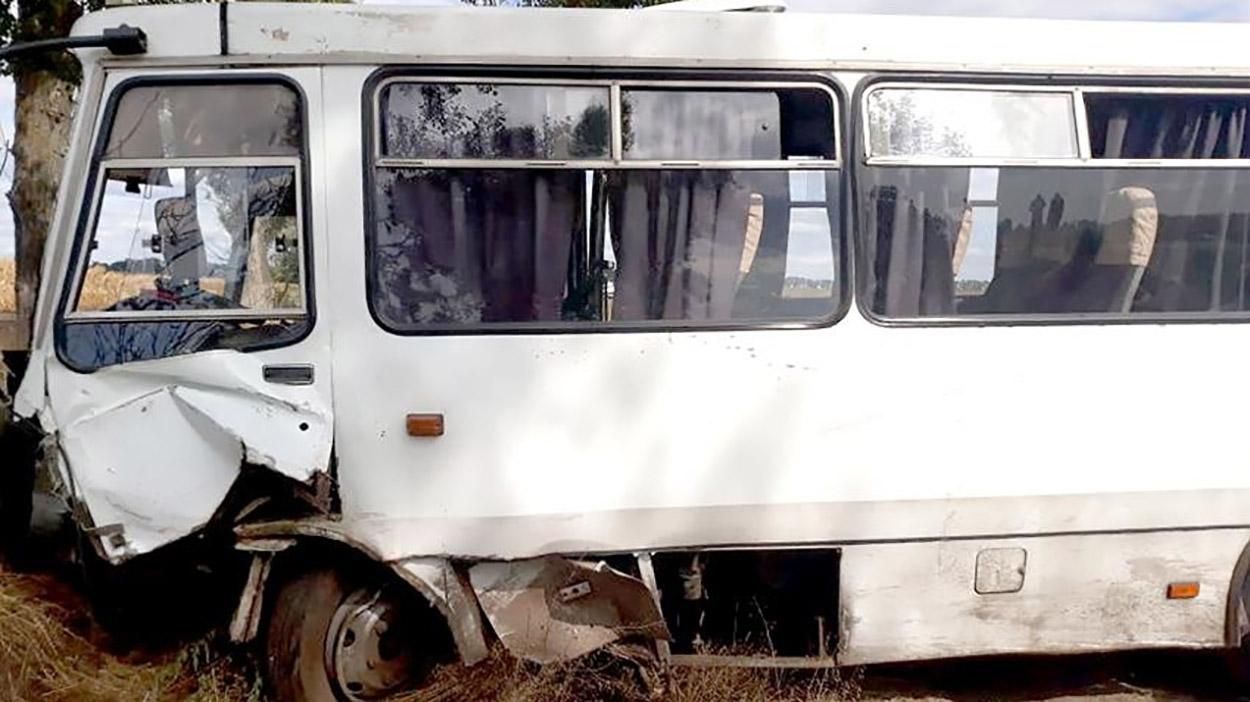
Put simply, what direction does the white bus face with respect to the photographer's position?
facing to the left of the viewer

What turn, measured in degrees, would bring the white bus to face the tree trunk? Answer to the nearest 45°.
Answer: approximately 45° to its right
